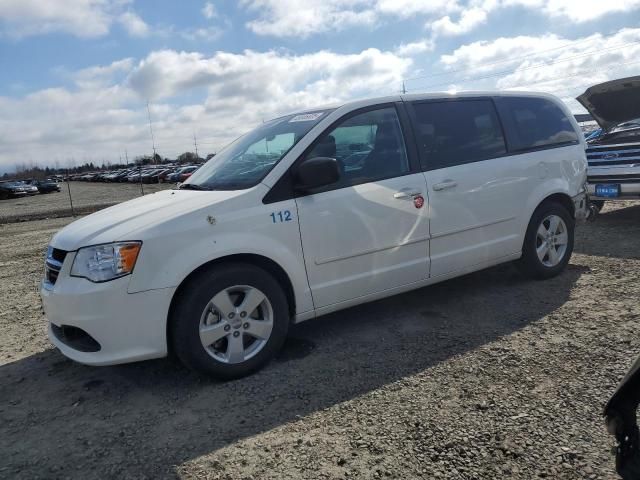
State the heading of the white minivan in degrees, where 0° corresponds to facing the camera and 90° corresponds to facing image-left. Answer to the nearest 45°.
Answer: approximately 45°

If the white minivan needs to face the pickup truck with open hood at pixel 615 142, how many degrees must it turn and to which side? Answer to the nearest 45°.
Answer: approximately 180°

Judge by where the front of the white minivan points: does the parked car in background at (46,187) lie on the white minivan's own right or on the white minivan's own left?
on the white minivan's own right

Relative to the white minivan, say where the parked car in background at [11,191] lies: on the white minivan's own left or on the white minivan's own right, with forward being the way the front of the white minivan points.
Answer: on the white minivan's own right
